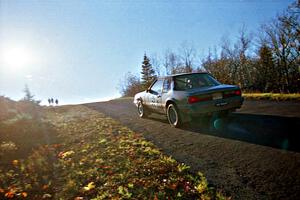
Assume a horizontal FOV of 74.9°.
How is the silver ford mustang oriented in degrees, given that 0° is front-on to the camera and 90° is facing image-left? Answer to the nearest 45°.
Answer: approximately 135°

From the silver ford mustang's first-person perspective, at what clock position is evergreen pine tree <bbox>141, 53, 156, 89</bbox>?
The evergreen pine tree is roughly at 1 o'clock from the silver ford mustang.
